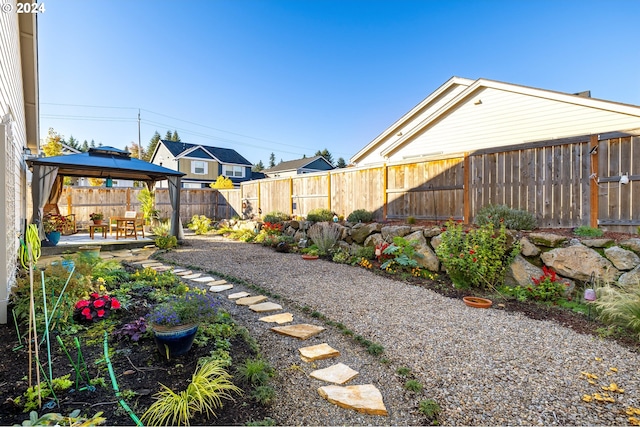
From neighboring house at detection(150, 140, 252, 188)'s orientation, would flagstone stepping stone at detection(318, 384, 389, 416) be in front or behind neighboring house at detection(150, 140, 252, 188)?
in front

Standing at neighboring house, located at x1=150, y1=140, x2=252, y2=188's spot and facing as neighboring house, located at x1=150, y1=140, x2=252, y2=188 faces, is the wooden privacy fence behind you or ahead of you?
ahead

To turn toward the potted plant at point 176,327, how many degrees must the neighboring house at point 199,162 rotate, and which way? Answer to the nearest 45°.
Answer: approximately 45° to its right

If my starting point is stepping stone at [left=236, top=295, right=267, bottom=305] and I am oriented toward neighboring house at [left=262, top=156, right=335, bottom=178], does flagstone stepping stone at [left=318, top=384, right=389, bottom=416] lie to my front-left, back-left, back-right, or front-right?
back-right

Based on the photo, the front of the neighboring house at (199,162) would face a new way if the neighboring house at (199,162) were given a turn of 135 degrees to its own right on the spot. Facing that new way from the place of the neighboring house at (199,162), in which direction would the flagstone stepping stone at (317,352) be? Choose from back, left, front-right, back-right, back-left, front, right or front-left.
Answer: left

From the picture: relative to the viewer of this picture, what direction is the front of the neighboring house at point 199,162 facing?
facing the viewer and to the right of the viewer

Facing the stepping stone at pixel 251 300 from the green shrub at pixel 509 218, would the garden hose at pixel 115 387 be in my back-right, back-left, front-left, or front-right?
front-left

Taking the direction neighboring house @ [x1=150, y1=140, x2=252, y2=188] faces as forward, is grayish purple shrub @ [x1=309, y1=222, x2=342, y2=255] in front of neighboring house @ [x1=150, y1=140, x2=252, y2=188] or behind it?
in front

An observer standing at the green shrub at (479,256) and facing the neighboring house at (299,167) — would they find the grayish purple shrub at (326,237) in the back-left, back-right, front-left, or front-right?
front-left

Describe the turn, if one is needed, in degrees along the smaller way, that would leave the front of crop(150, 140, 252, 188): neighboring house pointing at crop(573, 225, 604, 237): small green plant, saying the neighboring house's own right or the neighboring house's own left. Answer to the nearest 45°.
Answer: approximately 45° to the neighboring house's own right

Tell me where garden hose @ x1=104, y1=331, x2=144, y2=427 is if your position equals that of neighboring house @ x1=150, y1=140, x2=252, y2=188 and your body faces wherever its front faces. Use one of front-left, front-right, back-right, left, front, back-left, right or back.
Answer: front-right

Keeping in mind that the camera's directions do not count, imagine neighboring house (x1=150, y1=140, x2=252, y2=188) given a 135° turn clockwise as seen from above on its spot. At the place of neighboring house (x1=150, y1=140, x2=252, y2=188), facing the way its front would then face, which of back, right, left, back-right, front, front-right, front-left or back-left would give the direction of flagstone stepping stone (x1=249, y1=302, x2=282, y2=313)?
left

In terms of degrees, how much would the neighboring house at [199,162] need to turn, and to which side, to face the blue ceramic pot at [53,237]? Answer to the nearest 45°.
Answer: approximately 45° to its right

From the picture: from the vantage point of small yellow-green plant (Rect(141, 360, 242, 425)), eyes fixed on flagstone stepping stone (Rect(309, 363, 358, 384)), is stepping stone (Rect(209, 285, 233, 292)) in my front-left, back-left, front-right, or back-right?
front-left
